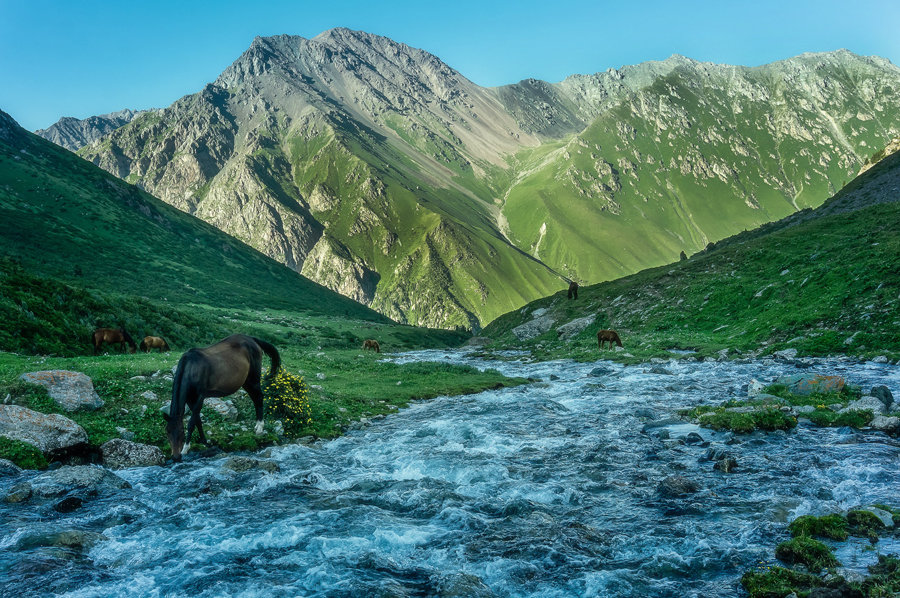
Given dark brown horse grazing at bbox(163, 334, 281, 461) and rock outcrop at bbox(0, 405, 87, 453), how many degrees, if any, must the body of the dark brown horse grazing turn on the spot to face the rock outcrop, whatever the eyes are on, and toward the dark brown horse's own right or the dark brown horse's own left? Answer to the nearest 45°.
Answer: approximately 45° to the dark brown horse's own right

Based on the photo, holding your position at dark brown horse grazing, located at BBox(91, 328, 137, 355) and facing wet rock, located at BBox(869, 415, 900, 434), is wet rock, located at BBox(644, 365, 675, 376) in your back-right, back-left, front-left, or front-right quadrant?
front-left

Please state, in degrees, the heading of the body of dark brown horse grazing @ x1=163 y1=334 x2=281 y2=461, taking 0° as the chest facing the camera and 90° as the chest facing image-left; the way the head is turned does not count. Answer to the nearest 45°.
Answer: approximately 45°

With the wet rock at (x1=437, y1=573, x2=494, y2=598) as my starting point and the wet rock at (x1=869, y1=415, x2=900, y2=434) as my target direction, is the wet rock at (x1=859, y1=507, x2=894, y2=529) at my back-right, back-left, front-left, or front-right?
front-right
